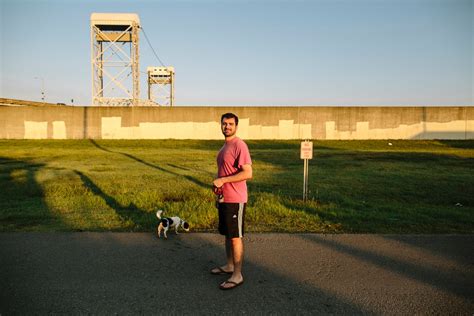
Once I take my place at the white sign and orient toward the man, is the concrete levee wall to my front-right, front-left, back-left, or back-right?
back-right

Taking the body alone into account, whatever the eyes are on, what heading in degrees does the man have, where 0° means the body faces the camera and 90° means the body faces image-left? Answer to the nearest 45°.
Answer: approximately 45°

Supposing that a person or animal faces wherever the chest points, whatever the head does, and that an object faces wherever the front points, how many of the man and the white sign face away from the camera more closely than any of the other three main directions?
0

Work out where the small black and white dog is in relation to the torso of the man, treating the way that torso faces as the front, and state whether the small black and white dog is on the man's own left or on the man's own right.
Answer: on the man's own right

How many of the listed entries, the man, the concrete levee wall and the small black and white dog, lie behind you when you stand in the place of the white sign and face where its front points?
1

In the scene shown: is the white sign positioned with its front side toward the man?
yes

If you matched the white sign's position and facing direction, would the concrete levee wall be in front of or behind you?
behind

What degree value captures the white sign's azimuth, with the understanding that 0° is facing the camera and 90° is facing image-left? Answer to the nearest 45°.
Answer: approximately 0°

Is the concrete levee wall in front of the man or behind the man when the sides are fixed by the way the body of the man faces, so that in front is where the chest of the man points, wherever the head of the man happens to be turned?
behind
